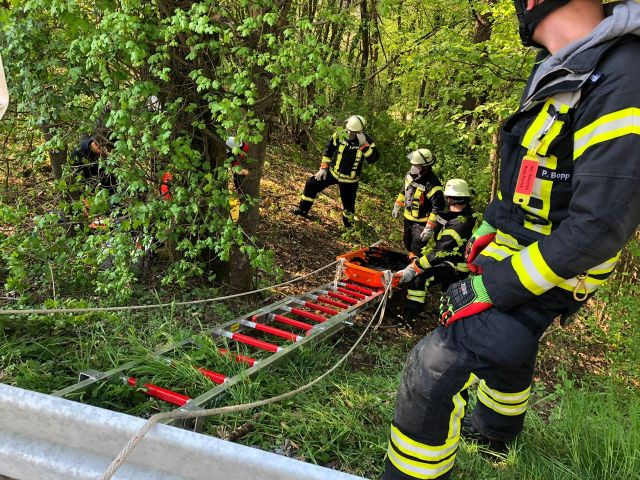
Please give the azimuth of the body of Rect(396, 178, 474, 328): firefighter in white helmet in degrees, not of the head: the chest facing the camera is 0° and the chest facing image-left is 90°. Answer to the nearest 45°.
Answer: approximately 90°

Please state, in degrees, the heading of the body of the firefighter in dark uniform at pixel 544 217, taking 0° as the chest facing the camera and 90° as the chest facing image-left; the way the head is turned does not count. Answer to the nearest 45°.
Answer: approximately 45°

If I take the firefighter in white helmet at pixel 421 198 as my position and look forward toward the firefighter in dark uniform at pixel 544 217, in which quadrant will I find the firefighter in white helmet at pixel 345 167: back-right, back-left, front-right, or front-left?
back-right

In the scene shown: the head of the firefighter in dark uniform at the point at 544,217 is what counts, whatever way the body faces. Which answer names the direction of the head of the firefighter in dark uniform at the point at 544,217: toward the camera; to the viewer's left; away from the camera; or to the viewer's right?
to the viewer's left

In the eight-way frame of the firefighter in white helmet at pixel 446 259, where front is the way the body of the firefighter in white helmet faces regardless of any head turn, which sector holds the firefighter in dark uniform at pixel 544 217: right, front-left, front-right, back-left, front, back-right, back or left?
left

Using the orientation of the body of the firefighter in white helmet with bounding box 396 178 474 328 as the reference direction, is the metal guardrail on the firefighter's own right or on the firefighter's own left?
on the firefighter's own left

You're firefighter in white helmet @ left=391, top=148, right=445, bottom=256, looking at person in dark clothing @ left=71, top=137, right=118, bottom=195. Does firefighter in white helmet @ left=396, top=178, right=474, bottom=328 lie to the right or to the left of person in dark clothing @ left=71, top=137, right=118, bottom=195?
left
